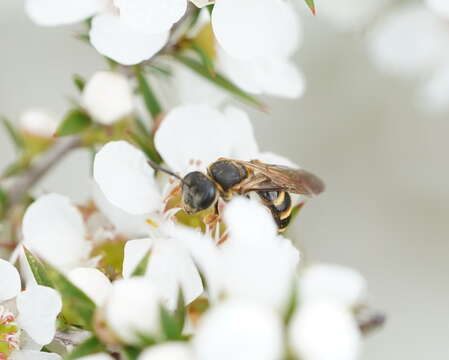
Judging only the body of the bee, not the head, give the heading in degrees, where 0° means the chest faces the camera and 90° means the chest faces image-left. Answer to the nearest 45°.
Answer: approximately 90°
